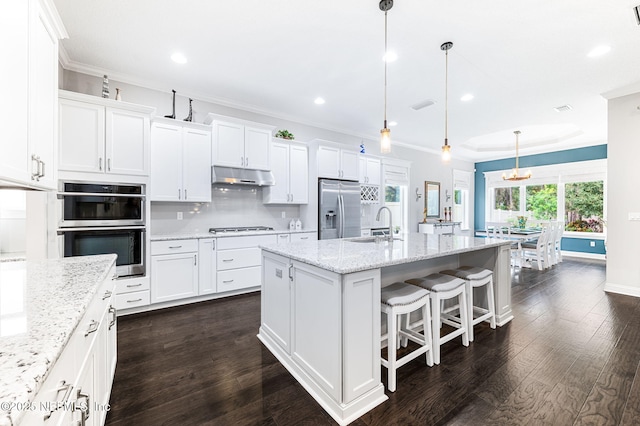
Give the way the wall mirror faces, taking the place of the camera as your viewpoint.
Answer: facing the viewer and to the right of the viewer

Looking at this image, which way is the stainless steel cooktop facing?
toward the camera

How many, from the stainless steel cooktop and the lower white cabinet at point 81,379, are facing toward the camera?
1

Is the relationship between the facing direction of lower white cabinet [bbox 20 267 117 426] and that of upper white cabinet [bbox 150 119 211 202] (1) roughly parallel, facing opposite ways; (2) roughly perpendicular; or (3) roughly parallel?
roughly perpendicular

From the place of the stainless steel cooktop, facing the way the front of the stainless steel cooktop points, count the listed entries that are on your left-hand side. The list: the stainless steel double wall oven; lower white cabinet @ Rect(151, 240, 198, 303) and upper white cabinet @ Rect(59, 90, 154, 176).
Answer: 0

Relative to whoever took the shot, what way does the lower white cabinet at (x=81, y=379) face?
facing to the right of the viewer

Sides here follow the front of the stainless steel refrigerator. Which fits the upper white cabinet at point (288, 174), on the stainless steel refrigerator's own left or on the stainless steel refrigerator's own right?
on the stainless steel refrigerator's own right

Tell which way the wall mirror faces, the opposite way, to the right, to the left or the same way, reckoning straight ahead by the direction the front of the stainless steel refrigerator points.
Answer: the same way

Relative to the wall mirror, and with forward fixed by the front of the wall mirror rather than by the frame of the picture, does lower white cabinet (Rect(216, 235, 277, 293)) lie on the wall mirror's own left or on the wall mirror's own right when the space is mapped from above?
on the wall mirror's own right

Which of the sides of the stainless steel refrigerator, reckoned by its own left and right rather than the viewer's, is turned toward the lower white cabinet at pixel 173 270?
right

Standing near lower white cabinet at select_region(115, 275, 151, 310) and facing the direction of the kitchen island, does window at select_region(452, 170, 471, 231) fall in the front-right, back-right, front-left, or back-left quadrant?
front-left

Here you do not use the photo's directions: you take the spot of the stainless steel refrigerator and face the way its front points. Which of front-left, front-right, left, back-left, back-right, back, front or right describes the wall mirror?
left

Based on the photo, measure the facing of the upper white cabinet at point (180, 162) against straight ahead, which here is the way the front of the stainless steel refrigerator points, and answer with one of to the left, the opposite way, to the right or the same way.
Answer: the same way

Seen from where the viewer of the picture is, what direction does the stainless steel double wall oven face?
facing the viewer

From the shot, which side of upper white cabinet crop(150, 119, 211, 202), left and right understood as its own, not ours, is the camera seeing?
front

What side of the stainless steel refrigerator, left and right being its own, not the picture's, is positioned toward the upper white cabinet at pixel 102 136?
right
